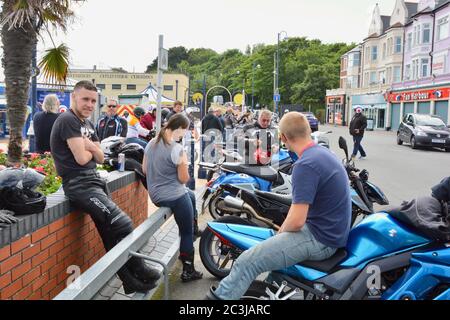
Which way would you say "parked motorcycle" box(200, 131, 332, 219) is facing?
to the viewer's right

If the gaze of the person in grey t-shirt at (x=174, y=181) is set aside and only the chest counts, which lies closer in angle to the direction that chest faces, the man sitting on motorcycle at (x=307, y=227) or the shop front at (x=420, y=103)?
the shop front

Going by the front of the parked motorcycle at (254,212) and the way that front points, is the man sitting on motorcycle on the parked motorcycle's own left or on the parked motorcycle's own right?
on the parked motorcycle's own right

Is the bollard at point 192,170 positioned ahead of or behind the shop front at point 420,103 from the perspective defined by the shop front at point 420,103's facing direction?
ahead

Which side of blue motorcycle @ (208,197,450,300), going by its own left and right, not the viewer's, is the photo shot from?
right

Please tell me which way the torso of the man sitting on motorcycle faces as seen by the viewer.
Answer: to the viewer's left

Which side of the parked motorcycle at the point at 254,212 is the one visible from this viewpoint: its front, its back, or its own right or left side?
right

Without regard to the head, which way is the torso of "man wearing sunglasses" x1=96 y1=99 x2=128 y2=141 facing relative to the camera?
toward the camera

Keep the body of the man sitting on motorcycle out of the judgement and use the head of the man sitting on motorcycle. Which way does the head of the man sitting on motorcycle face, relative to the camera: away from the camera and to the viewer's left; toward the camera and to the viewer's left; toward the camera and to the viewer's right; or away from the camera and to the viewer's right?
away from the camera and to the viewer's left

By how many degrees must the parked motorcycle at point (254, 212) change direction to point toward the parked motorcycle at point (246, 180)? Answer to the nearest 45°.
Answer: approximately 90° to its left

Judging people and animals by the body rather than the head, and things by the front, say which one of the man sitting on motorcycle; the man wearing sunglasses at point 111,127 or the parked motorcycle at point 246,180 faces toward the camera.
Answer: the man wearing sunglasses

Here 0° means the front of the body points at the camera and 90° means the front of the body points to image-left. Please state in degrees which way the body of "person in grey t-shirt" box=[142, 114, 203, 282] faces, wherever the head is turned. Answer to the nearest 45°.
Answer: approximately 225°

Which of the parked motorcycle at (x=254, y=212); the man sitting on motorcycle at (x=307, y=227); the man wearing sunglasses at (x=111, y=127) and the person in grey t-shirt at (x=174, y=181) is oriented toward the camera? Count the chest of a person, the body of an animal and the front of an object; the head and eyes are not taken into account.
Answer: the man wearing sunglasses
